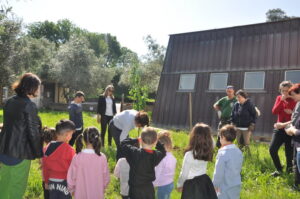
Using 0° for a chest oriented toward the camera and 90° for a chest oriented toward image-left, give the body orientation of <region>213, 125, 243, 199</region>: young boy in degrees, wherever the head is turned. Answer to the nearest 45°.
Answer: approximately 135°

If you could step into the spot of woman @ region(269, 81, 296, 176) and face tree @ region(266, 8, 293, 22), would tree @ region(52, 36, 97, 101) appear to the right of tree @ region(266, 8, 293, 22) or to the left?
left

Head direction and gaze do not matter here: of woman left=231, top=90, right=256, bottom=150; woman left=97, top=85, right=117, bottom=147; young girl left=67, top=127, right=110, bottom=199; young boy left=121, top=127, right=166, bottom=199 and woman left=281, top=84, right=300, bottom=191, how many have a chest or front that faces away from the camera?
2

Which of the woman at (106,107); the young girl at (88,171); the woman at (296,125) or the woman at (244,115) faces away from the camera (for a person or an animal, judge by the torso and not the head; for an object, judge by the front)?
the young girl

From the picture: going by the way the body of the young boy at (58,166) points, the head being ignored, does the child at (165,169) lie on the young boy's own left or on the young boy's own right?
on the young boy's own right

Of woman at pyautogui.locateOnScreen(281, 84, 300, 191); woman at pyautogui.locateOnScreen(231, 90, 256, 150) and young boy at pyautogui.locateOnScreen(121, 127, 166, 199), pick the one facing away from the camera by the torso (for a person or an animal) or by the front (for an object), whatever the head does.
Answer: the young boy

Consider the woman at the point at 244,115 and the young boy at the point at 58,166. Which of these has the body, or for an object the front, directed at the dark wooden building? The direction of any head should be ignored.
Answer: the young boy

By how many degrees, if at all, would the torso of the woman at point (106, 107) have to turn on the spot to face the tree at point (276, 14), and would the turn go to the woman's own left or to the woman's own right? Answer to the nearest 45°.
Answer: approximately 90° to the woman's own left

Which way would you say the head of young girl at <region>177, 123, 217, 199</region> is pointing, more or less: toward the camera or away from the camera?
away from the camera

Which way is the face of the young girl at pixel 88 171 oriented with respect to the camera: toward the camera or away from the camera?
away from the camera

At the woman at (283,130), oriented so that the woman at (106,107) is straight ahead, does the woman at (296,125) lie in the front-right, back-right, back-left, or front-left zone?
back-left

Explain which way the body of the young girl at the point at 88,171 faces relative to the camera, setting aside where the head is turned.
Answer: away from the camera

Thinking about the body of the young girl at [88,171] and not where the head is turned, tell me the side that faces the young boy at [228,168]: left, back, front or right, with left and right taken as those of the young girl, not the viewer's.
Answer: right

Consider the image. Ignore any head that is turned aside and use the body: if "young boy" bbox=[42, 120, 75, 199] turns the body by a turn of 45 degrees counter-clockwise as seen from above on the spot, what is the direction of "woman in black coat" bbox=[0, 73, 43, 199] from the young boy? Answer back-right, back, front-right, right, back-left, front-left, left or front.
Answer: left
